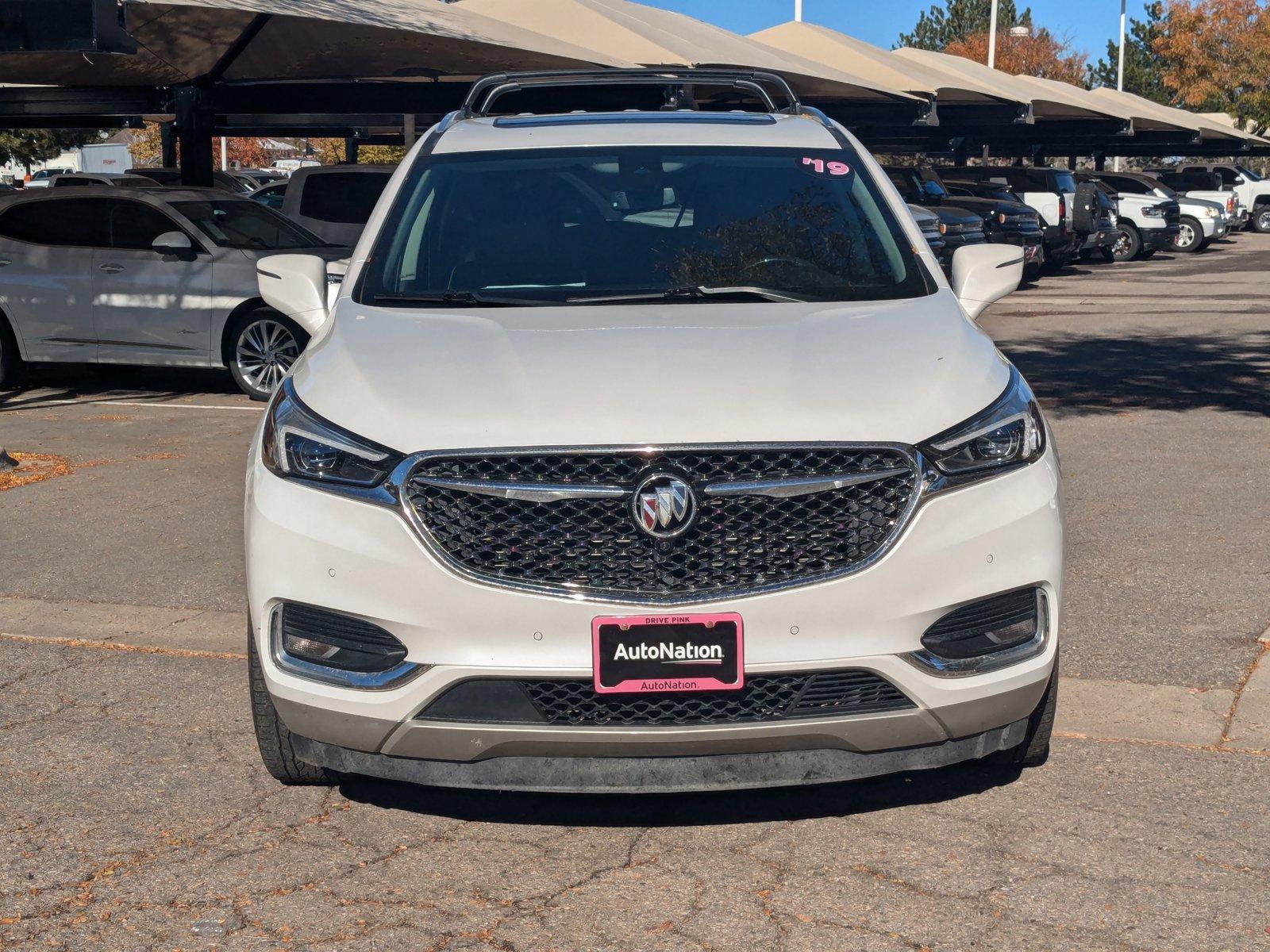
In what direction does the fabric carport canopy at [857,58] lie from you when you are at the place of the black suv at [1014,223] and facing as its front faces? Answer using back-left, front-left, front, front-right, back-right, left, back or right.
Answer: back

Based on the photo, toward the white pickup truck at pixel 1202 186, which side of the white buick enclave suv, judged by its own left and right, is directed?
back

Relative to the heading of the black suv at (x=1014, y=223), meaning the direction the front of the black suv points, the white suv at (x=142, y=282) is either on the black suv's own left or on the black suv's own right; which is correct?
on the black suv's own right

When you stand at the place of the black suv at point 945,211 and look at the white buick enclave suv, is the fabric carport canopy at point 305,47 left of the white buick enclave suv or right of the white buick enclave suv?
right

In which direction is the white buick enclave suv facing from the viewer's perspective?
toward the camera

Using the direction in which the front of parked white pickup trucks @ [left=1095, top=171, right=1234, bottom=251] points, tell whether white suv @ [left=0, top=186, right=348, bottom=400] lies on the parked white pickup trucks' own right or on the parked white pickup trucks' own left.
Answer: on the parked white pickup trucks' own right

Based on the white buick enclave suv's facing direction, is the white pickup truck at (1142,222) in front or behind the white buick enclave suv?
behind

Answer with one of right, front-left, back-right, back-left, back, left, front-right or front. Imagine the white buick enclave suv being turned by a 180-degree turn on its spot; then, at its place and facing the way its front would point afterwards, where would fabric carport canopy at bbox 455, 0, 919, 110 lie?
front

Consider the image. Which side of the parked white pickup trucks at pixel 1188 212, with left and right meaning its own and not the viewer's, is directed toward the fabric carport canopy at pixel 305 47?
right

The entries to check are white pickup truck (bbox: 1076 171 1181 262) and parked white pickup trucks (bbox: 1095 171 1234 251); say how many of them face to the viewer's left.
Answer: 0

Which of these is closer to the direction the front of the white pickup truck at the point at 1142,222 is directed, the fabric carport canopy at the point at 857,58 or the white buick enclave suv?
the white buick enclave suv
